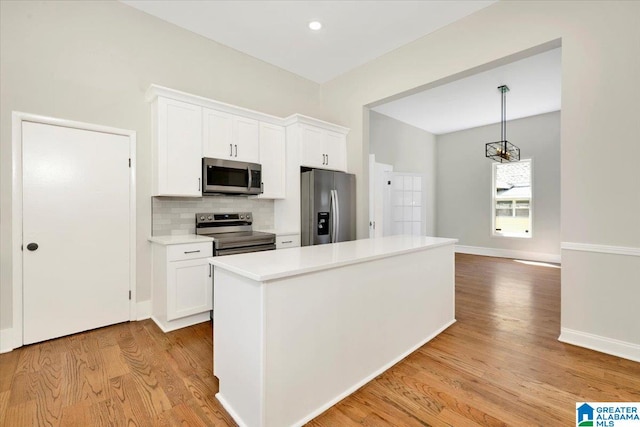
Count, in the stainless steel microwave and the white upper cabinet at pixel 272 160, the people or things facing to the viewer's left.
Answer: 0

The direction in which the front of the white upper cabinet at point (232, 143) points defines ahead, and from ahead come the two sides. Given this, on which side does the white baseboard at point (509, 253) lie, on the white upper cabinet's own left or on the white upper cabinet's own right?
on the white upper cabinet's own left

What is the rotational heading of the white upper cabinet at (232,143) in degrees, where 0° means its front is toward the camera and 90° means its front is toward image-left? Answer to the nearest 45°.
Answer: approximately 315°

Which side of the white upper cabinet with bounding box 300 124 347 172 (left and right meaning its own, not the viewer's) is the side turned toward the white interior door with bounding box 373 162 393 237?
left

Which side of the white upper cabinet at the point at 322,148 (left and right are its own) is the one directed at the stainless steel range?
right

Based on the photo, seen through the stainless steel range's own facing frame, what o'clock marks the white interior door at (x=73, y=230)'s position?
The white interior door is roughly at 4 o'clock from the stainless steel range.

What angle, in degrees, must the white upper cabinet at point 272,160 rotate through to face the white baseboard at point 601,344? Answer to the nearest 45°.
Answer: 0° — it already faces it

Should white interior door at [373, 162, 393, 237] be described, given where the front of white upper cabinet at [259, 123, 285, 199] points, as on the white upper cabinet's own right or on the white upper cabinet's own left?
on the white upper cabinet's own left

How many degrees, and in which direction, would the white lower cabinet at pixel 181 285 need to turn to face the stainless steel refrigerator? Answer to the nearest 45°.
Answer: approximately 45° to its left

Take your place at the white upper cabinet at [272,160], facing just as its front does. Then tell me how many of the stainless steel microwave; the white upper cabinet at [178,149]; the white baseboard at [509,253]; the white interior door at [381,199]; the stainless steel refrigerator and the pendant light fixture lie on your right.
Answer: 2

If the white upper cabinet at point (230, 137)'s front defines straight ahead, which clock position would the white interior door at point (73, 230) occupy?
The white interior door is roughly at 4 o'clock from the white upper cabinet.
